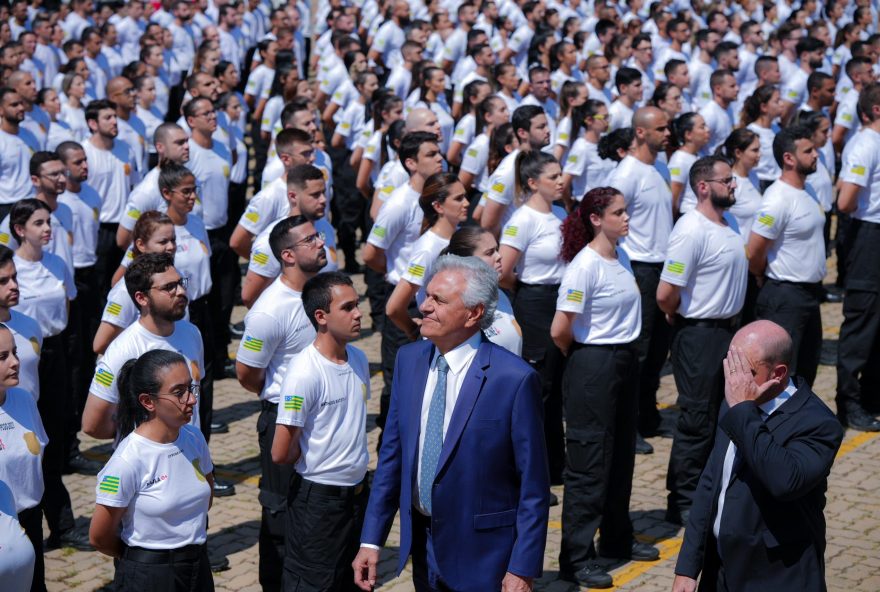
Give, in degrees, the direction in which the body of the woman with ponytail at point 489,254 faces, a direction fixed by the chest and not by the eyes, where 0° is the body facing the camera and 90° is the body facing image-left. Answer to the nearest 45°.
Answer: approximately 315°

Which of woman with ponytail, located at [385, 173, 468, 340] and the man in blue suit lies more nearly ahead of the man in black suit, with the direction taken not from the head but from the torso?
the man in blue suit

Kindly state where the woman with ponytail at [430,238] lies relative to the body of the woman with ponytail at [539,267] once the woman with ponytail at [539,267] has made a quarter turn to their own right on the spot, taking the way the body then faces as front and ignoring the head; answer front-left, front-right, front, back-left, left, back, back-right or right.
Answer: front

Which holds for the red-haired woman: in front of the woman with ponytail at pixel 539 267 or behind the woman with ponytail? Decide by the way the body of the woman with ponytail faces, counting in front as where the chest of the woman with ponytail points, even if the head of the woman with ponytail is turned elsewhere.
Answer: in front

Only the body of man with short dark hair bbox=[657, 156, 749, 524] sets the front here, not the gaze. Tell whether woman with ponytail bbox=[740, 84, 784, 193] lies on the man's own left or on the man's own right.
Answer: on the man's own left

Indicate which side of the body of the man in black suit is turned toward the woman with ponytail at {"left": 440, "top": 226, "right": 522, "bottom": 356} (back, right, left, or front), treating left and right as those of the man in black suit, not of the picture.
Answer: right

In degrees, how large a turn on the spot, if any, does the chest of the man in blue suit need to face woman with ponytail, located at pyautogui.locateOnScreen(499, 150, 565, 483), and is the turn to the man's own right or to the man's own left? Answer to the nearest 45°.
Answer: approximately 135° to the man's own right

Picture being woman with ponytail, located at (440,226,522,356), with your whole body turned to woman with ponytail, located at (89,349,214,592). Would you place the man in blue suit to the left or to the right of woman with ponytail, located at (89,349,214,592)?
left

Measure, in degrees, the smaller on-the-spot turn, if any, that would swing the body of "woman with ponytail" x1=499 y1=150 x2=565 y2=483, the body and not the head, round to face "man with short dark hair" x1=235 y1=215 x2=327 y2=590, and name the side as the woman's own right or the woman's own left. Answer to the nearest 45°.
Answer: approximately 90° to the woman's own right

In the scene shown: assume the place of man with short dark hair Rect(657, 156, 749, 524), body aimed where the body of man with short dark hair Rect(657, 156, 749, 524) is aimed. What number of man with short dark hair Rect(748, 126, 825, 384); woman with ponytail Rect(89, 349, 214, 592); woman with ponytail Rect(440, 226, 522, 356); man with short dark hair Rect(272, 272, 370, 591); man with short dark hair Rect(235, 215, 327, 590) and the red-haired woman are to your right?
5

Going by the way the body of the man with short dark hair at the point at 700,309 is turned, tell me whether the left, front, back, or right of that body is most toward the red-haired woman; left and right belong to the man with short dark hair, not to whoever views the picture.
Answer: right

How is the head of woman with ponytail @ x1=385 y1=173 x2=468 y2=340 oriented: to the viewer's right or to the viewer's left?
to the viewer's right
